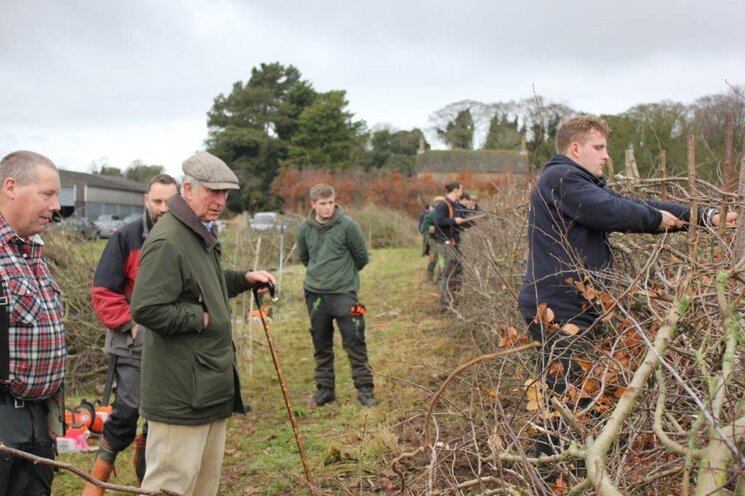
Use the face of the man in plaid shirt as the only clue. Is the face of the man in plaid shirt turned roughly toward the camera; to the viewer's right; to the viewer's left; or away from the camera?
to the viewer's right

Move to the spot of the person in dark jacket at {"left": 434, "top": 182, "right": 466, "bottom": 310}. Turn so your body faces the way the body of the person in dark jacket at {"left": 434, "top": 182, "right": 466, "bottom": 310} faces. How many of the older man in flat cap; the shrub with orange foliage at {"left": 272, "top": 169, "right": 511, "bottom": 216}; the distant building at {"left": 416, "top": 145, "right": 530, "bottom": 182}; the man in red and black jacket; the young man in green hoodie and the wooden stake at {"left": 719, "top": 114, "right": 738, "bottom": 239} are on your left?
2

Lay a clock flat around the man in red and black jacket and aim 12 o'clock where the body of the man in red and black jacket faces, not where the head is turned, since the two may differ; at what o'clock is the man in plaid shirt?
The man in plaid shirt is roughly at 2 o'clock from the man in red and black jacket.

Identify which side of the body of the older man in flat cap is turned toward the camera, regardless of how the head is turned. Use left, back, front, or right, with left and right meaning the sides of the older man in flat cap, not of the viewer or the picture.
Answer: right

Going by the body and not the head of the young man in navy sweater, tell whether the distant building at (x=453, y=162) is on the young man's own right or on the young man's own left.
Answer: on the young man's own left

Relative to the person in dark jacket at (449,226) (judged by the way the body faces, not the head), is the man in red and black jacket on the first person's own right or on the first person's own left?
on the first person's own right

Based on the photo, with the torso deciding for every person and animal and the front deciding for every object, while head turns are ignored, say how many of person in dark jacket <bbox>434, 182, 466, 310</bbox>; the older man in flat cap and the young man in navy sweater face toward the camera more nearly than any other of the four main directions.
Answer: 0

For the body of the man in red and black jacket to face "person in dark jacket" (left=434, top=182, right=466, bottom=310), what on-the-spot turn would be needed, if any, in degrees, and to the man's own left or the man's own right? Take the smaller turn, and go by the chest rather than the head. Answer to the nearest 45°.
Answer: approximately 90° to the man's own left

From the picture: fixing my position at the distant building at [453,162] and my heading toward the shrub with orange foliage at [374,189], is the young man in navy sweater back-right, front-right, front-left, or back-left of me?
front-left

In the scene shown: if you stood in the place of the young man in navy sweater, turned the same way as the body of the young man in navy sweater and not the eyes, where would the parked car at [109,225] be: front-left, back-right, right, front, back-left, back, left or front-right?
back-left

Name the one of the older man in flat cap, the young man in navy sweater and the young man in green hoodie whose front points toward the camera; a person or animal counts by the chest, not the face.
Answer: the young man in green hoodie

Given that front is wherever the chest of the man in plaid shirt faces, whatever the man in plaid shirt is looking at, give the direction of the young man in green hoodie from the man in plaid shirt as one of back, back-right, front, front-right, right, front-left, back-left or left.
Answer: left

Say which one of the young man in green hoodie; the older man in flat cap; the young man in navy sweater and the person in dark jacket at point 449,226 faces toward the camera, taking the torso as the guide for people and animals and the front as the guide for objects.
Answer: the young man in green hoodie

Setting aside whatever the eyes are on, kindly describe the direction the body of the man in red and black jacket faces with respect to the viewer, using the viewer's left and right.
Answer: facing the viewer and to the right of the viewer

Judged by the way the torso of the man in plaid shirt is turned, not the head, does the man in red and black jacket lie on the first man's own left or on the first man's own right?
on the first man's own left

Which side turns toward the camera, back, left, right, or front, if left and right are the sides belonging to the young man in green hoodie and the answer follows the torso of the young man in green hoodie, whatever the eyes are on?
front

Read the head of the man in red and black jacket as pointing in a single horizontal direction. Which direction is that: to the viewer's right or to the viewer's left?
to the viewer's right
